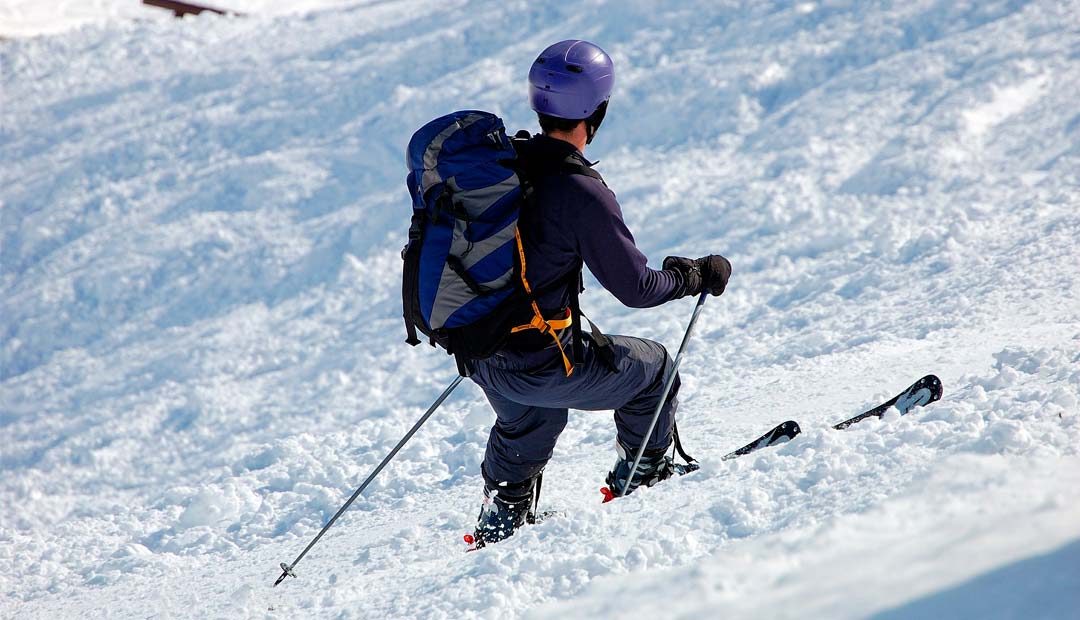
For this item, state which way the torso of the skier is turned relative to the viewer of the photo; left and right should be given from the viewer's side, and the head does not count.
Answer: facing away from the viewer and to the right of the viewer

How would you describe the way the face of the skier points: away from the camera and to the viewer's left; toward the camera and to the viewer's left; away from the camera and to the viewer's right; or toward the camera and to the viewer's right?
away from the camera and to the viewer's right
